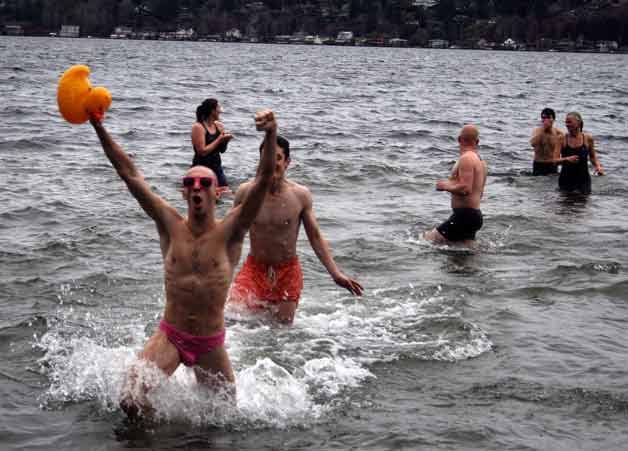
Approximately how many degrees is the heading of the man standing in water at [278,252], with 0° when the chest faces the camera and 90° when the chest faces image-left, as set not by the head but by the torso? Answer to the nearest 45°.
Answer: approximately 0°

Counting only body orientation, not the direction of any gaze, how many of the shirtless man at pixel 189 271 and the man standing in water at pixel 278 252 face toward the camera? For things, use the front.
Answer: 2

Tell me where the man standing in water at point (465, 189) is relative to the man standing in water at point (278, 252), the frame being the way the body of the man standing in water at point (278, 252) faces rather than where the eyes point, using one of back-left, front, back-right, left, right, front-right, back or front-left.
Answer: back-left

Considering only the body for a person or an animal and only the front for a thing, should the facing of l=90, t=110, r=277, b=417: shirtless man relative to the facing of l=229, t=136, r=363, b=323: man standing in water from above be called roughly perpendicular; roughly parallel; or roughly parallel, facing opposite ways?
roughly parallel

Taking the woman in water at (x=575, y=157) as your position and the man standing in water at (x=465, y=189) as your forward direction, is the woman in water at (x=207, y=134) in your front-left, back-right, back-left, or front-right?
front-right

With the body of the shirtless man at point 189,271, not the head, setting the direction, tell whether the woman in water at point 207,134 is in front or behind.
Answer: behind

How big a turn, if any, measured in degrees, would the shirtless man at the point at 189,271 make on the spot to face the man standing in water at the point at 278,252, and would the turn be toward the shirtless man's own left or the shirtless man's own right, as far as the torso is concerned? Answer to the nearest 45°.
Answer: approximately 180°

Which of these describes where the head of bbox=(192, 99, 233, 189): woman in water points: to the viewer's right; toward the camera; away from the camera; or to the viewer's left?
to the viewer's right

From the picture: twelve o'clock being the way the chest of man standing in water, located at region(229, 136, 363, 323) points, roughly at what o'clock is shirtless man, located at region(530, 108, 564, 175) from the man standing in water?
The shirtless man is roughly at 7 o'clock from the man standing in water.

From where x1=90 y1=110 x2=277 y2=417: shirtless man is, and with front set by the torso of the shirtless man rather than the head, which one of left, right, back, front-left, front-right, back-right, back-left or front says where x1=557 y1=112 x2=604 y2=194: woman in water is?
back-left

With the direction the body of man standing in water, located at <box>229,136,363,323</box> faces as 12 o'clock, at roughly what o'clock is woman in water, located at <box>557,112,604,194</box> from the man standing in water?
The woman in water is roughly at 7 o'clock from the man standing in water.

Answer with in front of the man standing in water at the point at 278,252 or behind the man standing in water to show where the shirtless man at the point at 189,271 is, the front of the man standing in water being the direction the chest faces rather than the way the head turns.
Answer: in front

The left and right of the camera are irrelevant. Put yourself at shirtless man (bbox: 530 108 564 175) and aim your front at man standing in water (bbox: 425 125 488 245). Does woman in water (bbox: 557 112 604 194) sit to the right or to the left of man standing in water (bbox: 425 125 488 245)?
left

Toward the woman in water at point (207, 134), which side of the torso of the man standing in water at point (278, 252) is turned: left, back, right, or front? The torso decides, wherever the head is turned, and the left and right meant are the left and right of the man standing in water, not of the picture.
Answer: back
